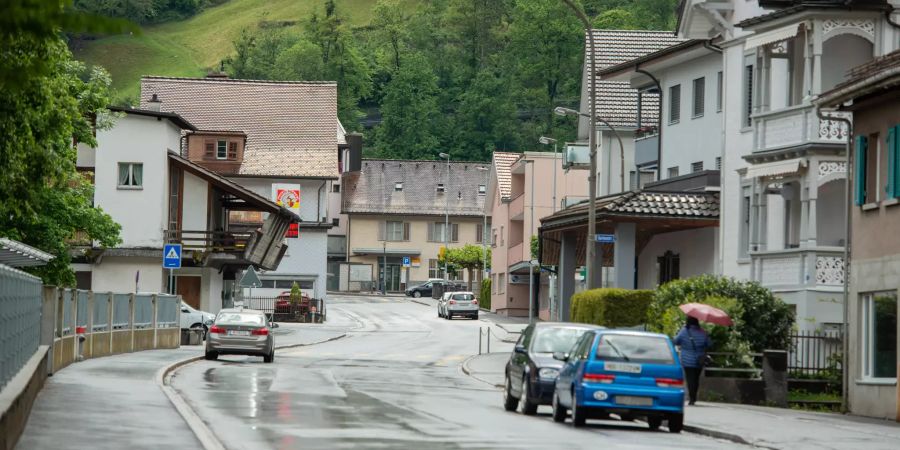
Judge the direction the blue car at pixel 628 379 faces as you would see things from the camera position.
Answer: facing away from the viewer

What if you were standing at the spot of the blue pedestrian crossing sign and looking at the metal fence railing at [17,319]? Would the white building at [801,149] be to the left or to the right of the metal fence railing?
left

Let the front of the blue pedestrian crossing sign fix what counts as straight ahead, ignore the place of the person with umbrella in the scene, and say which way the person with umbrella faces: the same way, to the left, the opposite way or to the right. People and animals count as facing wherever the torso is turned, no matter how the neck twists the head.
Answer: the opposite way

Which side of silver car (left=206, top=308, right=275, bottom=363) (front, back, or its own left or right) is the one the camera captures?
back

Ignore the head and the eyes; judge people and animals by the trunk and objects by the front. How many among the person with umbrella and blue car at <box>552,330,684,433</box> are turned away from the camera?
2

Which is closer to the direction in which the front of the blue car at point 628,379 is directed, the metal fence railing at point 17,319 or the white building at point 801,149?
the white building

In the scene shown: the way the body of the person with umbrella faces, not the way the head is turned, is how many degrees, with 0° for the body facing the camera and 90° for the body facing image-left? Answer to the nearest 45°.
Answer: approximately 180°

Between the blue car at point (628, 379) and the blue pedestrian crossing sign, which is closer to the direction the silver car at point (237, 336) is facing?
the blue pedestrian crossing sign

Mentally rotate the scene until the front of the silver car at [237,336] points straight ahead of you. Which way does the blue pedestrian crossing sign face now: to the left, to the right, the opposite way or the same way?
the opposite way
